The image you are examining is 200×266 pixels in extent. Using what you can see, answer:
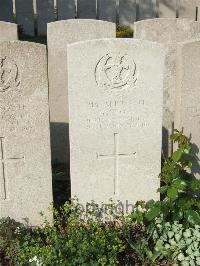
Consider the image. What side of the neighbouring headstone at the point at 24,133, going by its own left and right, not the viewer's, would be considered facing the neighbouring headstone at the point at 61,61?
back

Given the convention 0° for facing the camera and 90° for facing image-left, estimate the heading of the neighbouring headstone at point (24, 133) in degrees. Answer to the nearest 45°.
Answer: approximately 0°

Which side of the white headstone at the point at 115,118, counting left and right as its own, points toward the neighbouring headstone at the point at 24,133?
right

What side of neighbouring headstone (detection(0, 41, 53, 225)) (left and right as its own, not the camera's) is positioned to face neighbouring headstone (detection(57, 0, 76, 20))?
back

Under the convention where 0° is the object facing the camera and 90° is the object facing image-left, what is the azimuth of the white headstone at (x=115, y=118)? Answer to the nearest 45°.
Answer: approximately 0°

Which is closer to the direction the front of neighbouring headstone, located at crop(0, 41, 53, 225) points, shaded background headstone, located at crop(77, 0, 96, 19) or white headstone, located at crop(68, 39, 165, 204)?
the white headstone

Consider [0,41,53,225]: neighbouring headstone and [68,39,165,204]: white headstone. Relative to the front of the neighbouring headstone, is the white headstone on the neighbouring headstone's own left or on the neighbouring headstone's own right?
on the neighbouring headstone's own left

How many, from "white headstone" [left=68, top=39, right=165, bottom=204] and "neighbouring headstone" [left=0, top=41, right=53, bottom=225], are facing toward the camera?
2

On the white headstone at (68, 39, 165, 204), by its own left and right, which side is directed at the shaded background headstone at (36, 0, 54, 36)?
back

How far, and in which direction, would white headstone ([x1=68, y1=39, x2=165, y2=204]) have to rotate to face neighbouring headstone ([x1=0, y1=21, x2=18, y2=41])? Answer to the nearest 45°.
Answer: approximately 135° to its right
